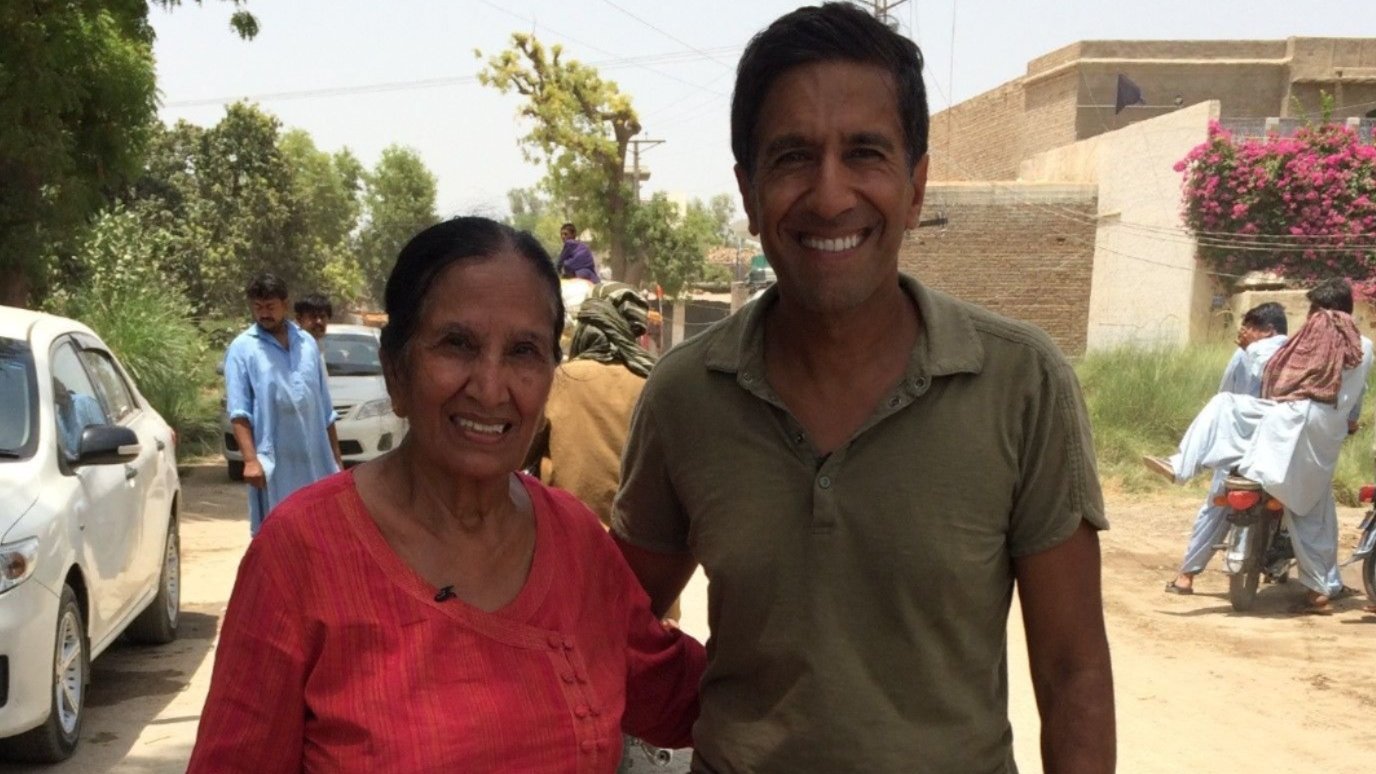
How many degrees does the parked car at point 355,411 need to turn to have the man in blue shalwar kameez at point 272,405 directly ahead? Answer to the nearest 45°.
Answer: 0° — it already faces them

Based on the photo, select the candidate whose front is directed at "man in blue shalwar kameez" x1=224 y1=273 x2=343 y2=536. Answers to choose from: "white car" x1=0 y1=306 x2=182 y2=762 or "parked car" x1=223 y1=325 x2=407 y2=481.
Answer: the parked car

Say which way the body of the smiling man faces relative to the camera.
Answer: toward the camera

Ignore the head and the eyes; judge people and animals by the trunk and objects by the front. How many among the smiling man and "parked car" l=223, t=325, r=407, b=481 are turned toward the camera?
2

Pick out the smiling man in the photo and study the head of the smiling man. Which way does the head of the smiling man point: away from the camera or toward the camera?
toward the camera

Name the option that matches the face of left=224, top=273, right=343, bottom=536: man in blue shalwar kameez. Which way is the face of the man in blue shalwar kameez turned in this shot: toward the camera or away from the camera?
toward the camera

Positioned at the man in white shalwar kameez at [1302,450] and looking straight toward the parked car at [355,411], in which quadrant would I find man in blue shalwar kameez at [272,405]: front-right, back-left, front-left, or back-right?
front-left

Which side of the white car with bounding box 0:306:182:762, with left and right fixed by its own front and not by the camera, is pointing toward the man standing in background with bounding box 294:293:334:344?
back

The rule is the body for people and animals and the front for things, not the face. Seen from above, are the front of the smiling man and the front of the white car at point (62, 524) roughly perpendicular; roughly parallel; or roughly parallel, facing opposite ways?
roughly parallel

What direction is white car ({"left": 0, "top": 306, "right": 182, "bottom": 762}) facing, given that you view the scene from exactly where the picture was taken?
facing the viewer and to the left of the viewer
